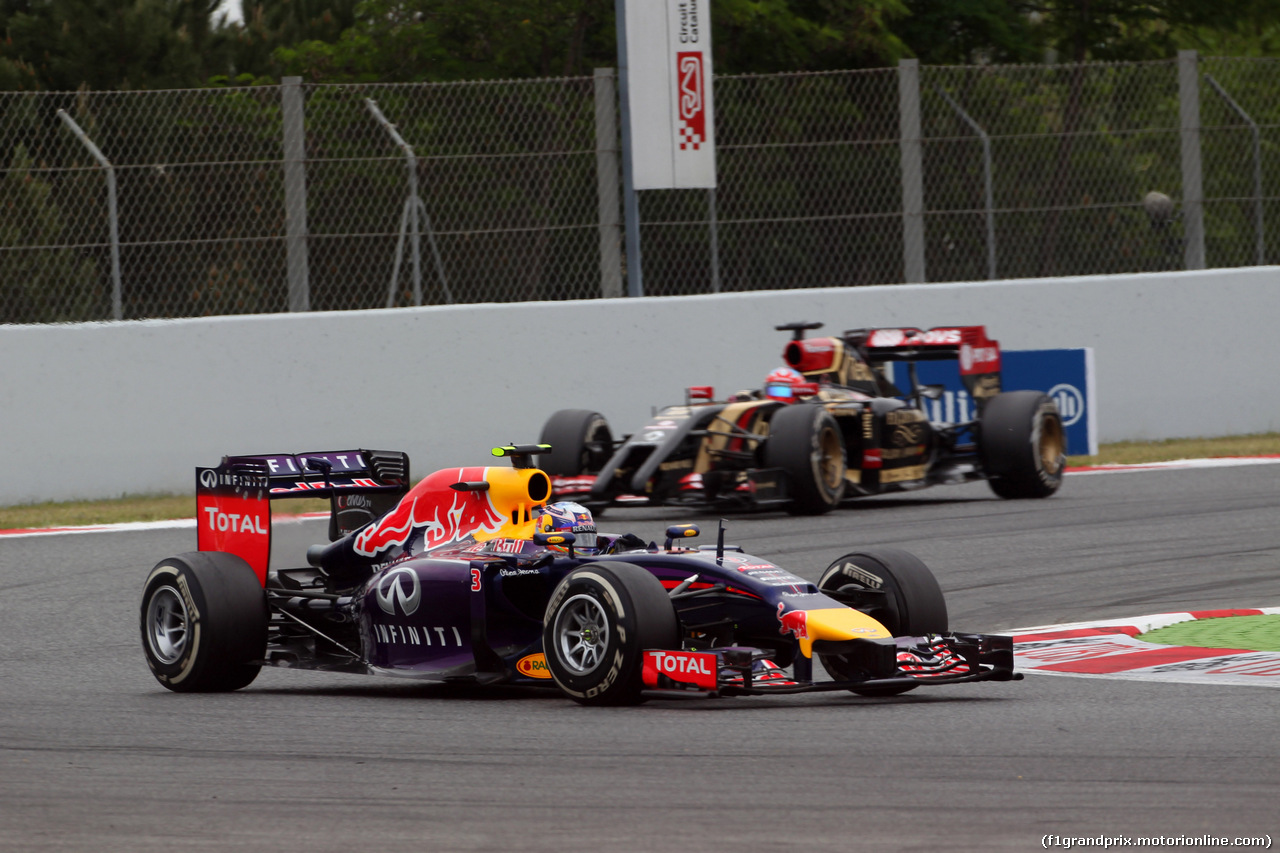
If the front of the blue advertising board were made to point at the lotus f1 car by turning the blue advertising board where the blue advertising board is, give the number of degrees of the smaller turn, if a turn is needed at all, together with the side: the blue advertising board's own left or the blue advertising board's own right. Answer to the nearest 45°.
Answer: approximately 45° to the blue advertising board's own right

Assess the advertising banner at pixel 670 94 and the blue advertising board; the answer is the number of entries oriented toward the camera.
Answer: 2

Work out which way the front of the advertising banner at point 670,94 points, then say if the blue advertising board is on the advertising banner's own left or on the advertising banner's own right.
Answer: on the advertising banner's own left

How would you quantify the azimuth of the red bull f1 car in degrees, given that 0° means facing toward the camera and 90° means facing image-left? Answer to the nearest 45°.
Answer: approximately 315°
